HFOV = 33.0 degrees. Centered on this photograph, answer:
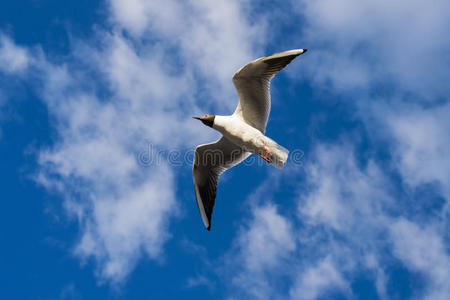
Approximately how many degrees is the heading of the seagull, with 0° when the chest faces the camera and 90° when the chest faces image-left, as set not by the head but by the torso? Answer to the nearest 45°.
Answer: approximately 90°
